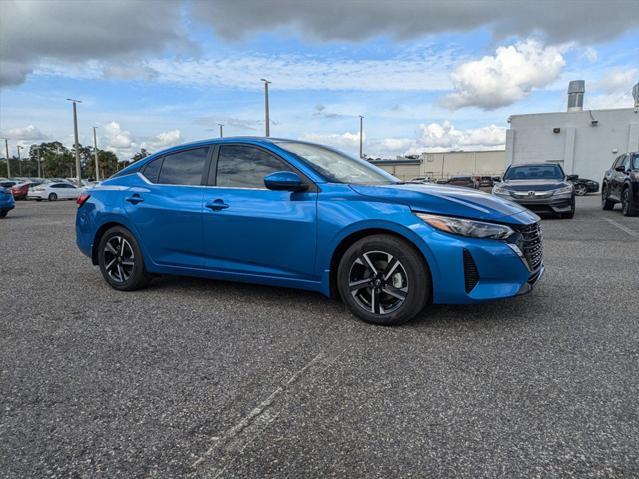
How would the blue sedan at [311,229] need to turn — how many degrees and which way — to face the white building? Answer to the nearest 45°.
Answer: approximately 90° to its left

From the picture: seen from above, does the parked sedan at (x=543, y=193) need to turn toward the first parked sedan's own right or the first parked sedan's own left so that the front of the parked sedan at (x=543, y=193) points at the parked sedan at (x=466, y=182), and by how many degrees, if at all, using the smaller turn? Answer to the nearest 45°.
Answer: approximately 180°

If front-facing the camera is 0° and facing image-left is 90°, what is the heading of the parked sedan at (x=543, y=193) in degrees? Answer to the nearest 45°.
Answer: approximately 0°

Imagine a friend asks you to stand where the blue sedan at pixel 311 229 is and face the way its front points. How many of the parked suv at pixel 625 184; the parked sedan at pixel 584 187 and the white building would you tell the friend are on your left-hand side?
3

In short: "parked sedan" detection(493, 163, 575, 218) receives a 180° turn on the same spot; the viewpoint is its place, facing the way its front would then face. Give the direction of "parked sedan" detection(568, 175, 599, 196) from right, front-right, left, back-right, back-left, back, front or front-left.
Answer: front

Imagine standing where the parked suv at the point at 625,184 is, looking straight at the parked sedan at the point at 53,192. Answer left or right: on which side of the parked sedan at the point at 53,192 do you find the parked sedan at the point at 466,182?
right

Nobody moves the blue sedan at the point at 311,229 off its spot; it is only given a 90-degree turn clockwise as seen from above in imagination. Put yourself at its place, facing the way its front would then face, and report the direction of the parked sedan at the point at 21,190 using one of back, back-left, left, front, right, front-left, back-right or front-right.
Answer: right

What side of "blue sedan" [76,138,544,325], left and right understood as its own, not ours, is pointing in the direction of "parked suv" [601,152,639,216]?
left

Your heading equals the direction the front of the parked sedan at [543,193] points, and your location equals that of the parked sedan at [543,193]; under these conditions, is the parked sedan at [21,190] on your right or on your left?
on your right

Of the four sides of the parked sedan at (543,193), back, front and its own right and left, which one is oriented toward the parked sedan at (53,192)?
right

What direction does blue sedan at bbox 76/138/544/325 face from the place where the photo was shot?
facing the viewer and to the right of the viewer

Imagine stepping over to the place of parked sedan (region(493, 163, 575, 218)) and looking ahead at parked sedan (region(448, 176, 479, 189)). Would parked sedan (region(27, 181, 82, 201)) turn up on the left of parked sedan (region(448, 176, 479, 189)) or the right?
left

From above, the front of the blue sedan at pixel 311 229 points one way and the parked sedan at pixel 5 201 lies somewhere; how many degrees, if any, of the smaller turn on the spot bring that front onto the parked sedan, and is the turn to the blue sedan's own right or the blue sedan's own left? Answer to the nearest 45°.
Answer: approximately 180°

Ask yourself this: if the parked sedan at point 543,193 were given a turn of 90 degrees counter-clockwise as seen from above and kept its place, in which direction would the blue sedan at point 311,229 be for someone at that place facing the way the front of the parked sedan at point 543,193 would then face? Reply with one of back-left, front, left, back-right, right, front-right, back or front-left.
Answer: right
